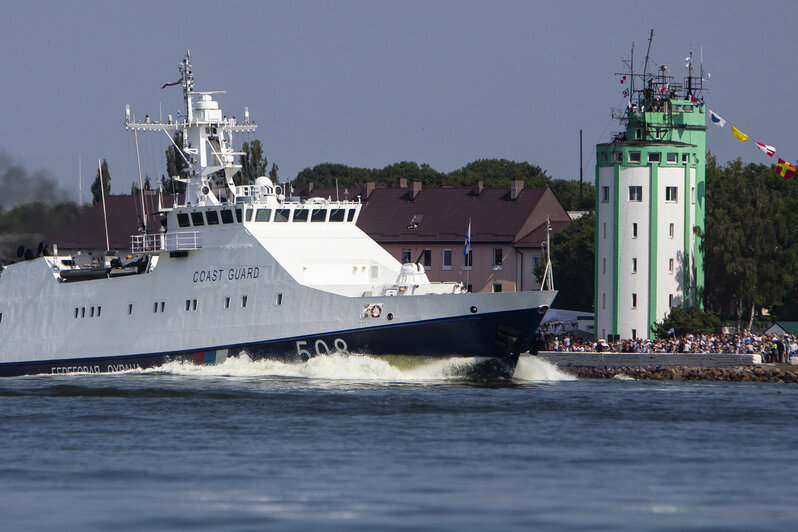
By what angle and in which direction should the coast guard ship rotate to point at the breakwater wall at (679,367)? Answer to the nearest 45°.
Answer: approximately 45° to its left

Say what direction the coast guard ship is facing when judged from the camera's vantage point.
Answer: facing the viewer and to the right of the viewer

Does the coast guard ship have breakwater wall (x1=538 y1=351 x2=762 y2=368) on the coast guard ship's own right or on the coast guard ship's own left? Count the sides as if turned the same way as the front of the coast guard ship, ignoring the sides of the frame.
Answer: on the coast guard ship's own left
